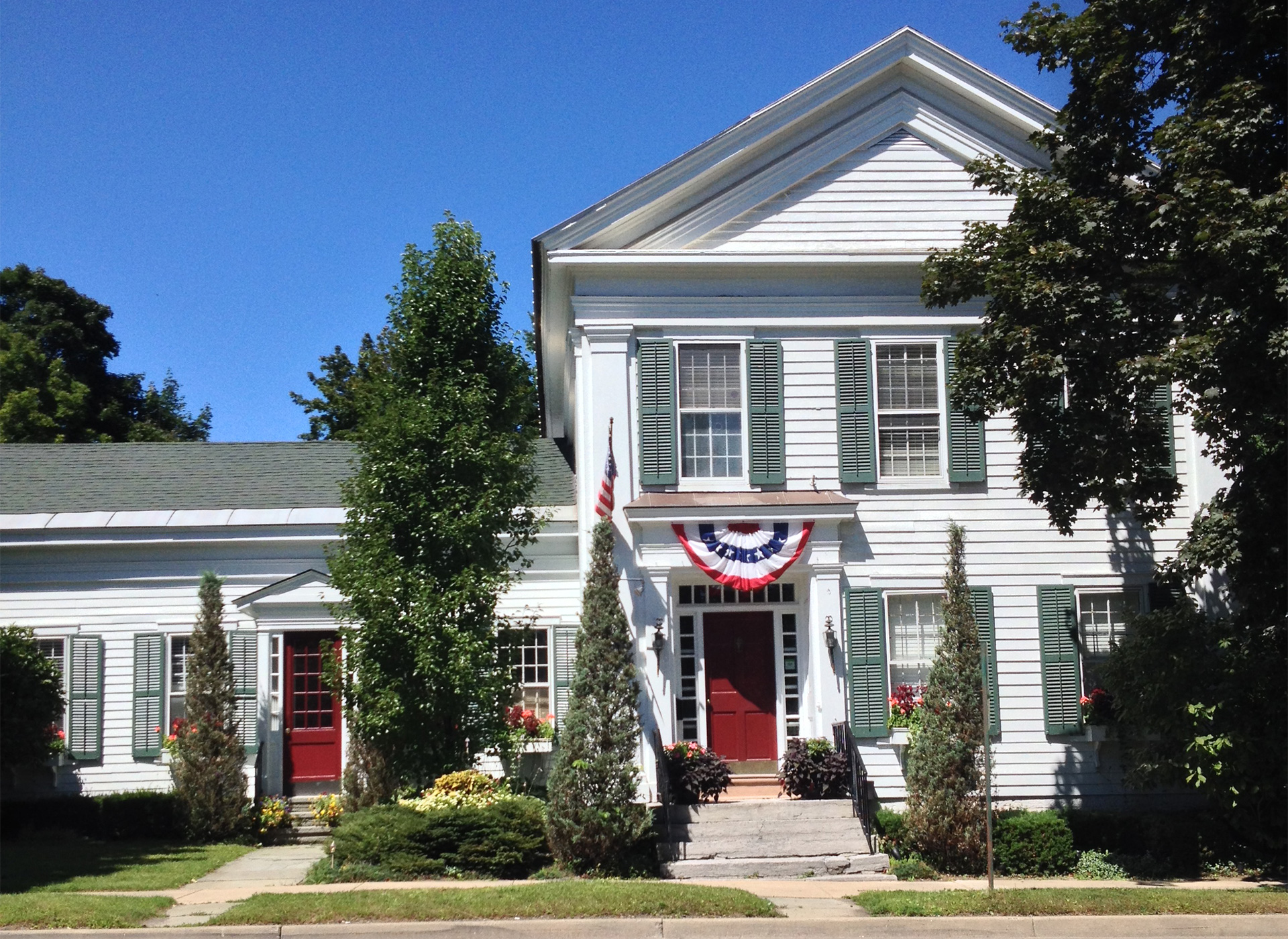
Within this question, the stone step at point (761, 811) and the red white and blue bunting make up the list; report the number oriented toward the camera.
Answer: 2

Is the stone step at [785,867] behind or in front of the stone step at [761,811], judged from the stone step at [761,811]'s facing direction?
in front

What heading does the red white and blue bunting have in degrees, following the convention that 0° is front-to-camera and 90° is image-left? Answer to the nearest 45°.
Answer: approximately 0°

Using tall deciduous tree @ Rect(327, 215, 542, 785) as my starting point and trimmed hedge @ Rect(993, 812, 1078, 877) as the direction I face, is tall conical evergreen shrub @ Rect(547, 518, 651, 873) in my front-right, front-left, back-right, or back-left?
front-right

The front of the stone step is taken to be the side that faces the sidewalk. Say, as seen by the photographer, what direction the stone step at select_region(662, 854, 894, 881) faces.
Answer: facing the viewer

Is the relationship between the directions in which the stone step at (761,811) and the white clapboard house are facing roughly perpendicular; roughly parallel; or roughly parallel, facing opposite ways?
roughly parallel

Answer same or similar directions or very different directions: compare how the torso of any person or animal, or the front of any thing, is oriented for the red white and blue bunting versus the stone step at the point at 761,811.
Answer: same or similar directions

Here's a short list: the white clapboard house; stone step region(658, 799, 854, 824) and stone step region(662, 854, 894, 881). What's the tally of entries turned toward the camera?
3

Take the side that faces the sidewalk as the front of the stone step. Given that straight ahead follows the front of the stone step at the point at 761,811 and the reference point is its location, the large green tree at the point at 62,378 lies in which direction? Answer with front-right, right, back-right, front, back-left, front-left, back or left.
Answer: back-right
